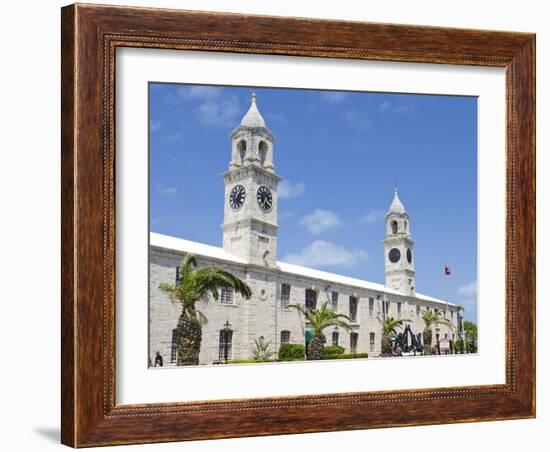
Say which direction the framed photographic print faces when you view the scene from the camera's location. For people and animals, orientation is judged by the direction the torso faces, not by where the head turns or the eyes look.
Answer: facing the viewer and to the right of the viewer
